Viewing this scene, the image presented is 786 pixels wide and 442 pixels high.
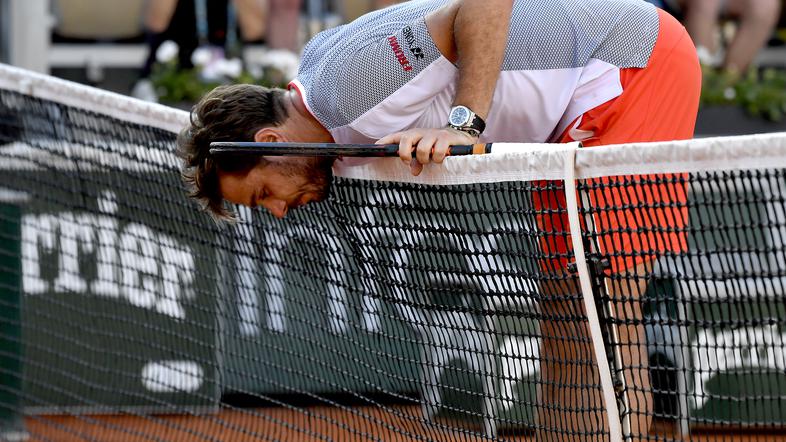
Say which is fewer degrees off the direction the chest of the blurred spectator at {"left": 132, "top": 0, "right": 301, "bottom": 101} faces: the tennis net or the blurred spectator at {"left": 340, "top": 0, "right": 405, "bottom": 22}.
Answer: the tennis net

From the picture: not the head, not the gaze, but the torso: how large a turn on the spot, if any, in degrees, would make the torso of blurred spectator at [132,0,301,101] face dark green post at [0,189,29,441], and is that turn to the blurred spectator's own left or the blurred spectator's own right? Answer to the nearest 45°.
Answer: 0° — they already face it

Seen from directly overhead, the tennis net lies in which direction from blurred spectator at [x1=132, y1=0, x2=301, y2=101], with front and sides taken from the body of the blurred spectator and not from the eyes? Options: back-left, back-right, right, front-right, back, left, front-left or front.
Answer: front

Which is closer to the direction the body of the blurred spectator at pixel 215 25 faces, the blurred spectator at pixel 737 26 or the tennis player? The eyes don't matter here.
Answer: the tennis player

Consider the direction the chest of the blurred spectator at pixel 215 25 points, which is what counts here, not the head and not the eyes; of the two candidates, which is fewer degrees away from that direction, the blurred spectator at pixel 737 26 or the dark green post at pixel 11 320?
the dark green post

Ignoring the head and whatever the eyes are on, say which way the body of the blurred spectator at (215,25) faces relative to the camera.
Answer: toward the camera

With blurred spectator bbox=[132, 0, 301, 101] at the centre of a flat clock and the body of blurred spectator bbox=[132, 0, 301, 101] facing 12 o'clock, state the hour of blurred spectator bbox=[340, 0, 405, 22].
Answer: blurred spectator bbox=[340, 0, 405, 22] is roughly at 8 o'clock from blurred spectator bbox=[132, 0, 301, 101].

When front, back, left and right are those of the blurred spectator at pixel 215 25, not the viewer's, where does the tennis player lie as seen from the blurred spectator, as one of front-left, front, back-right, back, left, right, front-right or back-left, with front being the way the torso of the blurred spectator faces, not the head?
front

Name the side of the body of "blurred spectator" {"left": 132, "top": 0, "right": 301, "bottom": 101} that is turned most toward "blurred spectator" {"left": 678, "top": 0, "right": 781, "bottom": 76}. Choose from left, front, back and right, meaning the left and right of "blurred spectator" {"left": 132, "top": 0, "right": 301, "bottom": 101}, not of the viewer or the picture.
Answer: left
